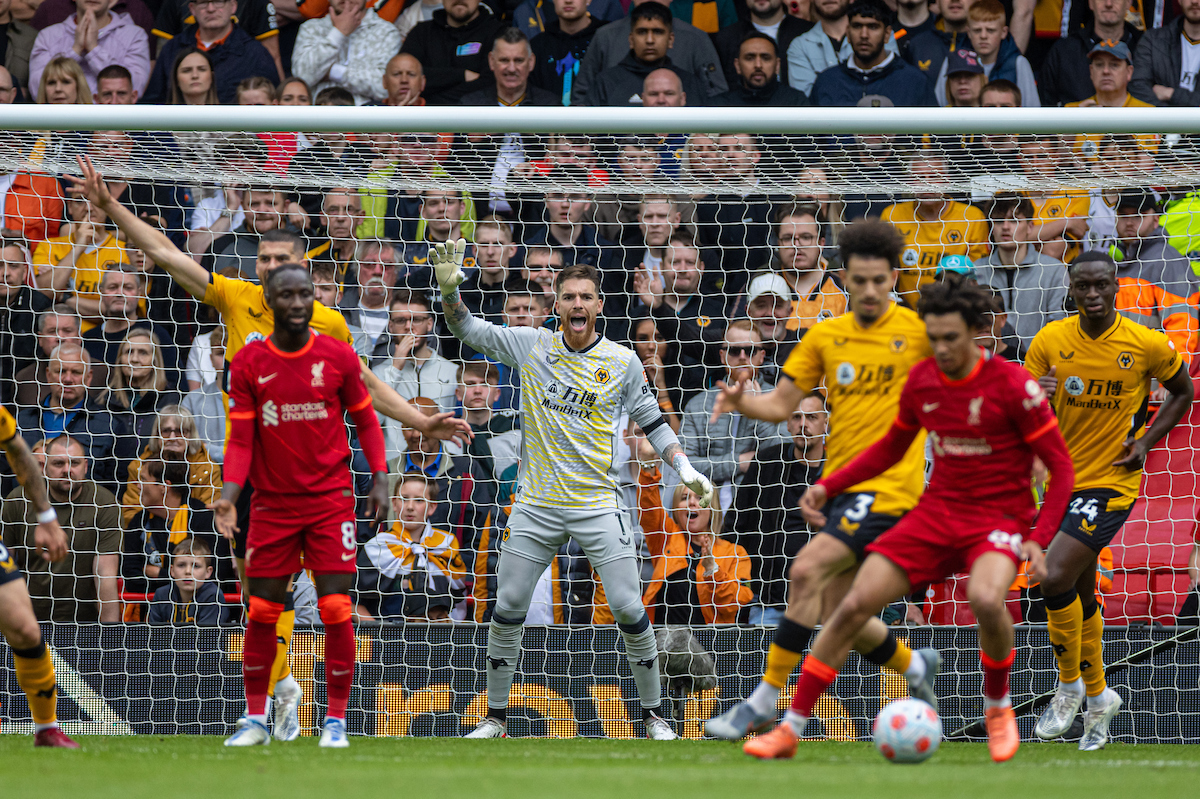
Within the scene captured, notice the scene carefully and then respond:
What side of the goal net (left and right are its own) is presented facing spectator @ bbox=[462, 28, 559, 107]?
back

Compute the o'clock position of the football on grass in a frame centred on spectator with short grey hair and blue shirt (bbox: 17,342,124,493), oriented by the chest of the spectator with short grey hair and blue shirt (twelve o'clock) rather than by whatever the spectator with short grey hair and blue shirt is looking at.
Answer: The football on grass is roughly at 11 o'clock from the spectator with short grey hair and blue shirt.

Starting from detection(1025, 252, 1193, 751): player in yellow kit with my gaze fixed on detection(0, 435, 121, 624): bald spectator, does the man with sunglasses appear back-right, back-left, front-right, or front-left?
front-right

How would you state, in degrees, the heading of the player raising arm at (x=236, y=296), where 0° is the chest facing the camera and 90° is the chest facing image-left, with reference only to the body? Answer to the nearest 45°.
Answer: approximately 0°

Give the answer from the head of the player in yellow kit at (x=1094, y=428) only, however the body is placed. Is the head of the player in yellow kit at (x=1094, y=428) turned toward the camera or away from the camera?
toward the camera

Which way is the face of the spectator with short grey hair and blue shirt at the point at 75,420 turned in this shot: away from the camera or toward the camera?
toward the camera

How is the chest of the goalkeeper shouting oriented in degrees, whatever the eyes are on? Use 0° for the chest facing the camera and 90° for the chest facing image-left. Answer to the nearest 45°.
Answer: approximately 0°

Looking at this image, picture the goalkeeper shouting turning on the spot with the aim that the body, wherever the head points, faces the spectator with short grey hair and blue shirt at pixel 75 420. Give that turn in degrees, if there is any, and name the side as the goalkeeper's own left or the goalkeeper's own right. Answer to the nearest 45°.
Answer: approximately 135° to the goalkeeper's own right

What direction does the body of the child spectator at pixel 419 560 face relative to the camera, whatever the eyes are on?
toward the camera

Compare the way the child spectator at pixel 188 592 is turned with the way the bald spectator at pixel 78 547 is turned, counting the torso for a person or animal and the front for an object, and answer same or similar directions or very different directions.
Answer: same or similar directions

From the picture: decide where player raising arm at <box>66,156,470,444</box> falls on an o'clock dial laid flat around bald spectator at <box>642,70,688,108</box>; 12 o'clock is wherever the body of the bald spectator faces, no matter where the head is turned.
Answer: The player raising arm is roughly at 1 o'clock from the bald spectator.

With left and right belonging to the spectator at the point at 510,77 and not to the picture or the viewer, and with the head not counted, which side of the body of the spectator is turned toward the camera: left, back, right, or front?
front

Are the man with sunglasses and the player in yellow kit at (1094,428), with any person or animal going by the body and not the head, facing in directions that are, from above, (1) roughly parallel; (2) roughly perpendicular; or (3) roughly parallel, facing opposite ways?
roughly parallel

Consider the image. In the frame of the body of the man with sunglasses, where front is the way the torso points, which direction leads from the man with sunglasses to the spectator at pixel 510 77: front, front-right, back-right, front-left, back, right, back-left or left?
back-right

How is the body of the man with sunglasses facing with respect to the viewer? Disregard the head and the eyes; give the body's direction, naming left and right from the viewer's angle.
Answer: facing the viewer

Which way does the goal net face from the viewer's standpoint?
toward the camera

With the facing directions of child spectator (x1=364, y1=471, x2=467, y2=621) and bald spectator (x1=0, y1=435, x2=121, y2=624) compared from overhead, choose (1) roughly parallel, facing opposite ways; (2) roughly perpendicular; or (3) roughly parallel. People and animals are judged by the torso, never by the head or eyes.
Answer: roughly parallel
